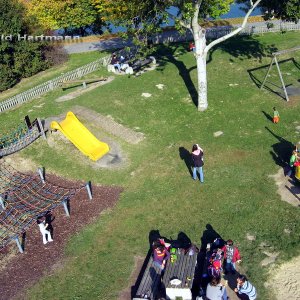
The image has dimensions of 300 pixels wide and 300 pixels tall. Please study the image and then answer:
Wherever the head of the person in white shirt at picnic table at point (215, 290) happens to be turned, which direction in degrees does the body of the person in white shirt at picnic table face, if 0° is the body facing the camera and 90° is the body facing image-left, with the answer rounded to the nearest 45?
approximately 180°

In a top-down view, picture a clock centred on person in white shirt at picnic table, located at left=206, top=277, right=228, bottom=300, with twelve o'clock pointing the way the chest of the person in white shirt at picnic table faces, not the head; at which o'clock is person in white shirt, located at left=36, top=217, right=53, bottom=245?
The person in white shirt is roughly at 10 o'clock from the person in white shirt at picnic table.

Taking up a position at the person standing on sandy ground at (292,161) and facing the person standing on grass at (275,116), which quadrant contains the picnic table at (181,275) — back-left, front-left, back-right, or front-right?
back-left

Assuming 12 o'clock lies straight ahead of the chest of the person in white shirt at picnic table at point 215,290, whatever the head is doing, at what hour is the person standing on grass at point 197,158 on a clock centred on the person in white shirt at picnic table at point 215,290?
the person standing on grass at point 197,158 is roughly at 12 o'clock from the person in white shirt at picnic table at point 215,290.

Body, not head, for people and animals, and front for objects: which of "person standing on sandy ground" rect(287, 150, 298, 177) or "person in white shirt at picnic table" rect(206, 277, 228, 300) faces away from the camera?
"person in white shirt at picnic table" rect(206, 277, 228, 300)

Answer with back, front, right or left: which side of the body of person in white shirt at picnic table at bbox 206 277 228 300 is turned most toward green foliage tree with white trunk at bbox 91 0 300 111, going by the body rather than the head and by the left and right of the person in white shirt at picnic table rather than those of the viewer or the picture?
front

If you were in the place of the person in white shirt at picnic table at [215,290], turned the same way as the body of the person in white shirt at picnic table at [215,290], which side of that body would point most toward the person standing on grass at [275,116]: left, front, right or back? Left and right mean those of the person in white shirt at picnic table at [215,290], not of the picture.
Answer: front
